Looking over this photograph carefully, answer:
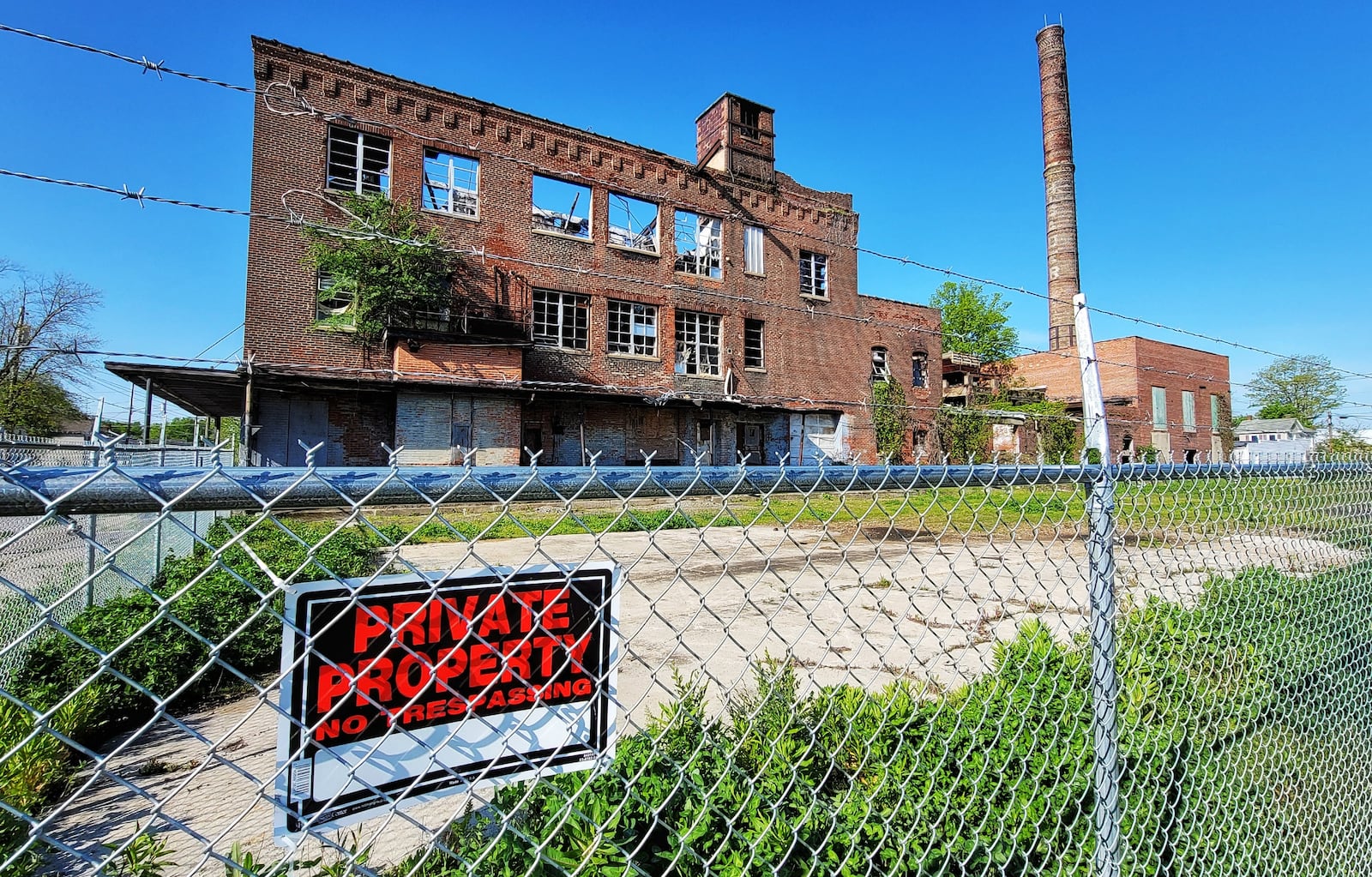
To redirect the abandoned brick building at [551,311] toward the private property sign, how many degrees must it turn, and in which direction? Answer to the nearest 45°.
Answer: approximately 45° to its right

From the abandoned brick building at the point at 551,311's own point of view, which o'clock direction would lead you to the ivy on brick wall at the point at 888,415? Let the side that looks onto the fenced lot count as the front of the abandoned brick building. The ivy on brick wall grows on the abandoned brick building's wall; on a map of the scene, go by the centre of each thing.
The ivy on brick wall is roughly at 10 o'clock from the abandoned brick building.

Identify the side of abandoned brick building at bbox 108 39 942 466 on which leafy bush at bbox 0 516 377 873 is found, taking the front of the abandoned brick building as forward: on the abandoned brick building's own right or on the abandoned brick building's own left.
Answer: on the abandoned brick building's own right

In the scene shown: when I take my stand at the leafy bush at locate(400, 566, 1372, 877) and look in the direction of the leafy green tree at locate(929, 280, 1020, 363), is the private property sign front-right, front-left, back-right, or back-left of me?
back-left

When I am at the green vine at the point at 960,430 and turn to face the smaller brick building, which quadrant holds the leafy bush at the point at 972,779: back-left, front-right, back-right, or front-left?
back-right

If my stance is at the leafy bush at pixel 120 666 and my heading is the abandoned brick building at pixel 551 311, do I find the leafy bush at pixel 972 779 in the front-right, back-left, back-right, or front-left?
back-right

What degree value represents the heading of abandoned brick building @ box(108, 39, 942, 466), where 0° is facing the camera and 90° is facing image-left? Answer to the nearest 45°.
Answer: approximately 315°
